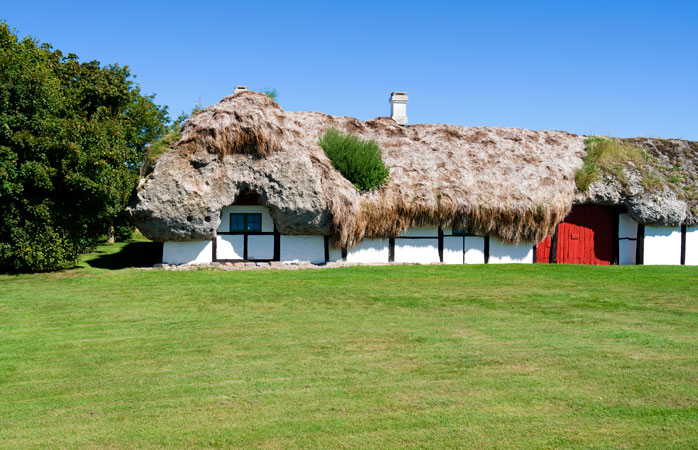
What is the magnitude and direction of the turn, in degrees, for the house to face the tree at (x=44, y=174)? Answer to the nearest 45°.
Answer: approximately 90° to its right

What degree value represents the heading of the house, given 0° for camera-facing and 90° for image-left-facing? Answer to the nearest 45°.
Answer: approximately 0°
